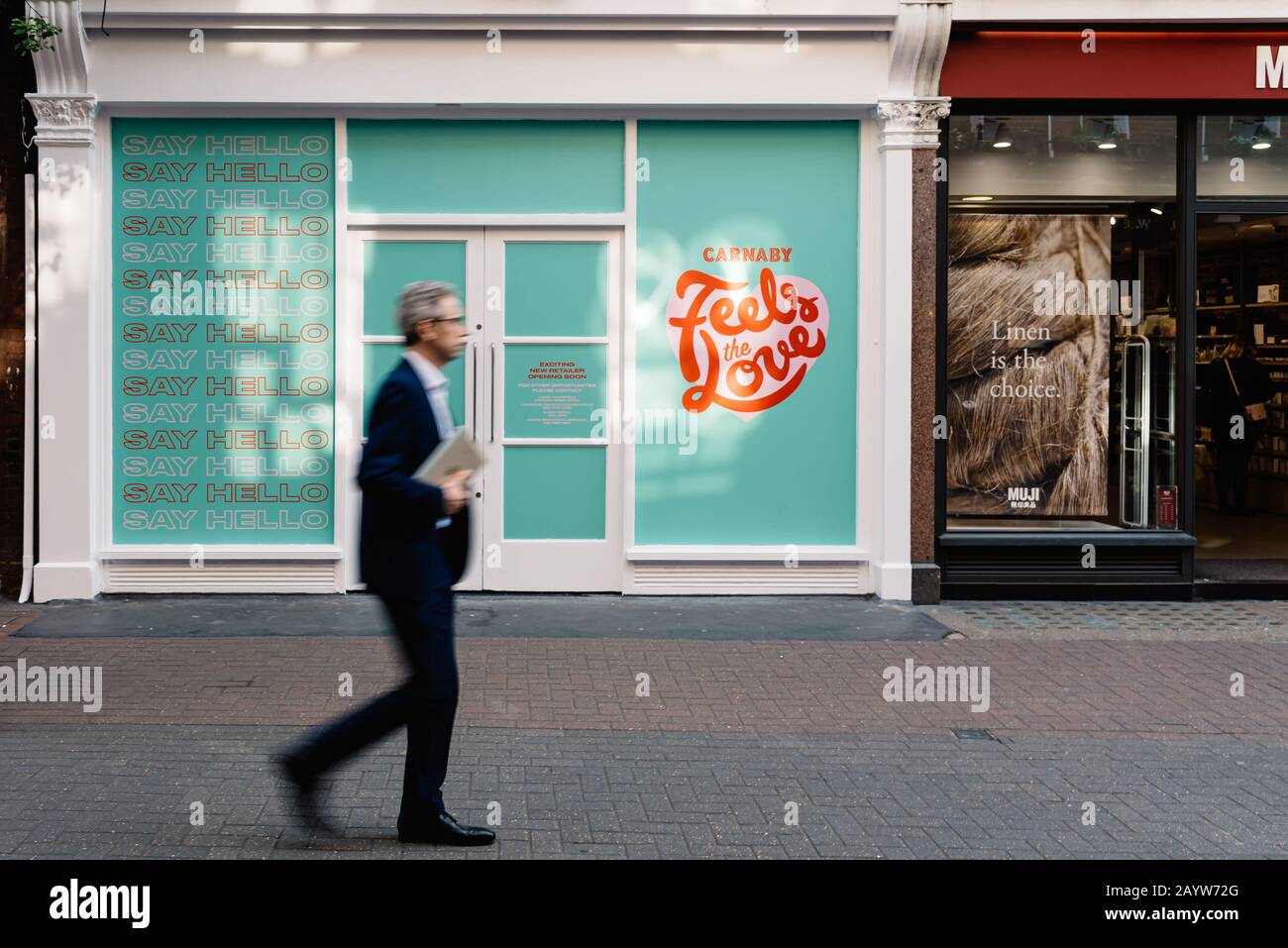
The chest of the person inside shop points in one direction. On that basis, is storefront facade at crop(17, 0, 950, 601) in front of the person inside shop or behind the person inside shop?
behind

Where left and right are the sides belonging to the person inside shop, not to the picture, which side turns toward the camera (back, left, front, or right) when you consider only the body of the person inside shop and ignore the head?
back

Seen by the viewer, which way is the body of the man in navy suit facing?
to the viewer's right

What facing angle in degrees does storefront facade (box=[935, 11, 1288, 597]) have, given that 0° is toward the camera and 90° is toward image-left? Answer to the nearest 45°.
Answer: approximately 0°

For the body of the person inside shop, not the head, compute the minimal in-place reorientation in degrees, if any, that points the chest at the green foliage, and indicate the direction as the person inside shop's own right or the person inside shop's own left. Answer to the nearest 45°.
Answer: approximately 135° to the person inside shop's own left

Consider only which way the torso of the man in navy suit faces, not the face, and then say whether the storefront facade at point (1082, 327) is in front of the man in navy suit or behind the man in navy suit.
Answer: in front

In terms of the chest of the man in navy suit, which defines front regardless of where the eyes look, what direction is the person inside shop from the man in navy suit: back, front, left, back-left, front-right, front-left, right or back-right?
front-left

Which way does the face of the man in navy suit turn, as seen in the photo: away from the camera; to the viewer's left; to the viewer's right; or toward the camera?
to the viewer's right

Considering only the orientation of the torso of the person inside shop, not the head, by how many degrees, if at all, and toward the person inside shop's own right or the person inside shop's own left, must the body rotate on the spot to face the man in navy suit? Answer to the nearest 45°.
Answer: approximately 180°

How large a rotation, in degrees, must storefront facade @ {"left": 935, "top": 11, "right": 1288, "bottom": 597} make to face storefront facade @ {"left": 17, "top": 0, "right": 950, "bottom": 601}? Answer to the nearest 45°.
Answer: approximately 45° to its right
